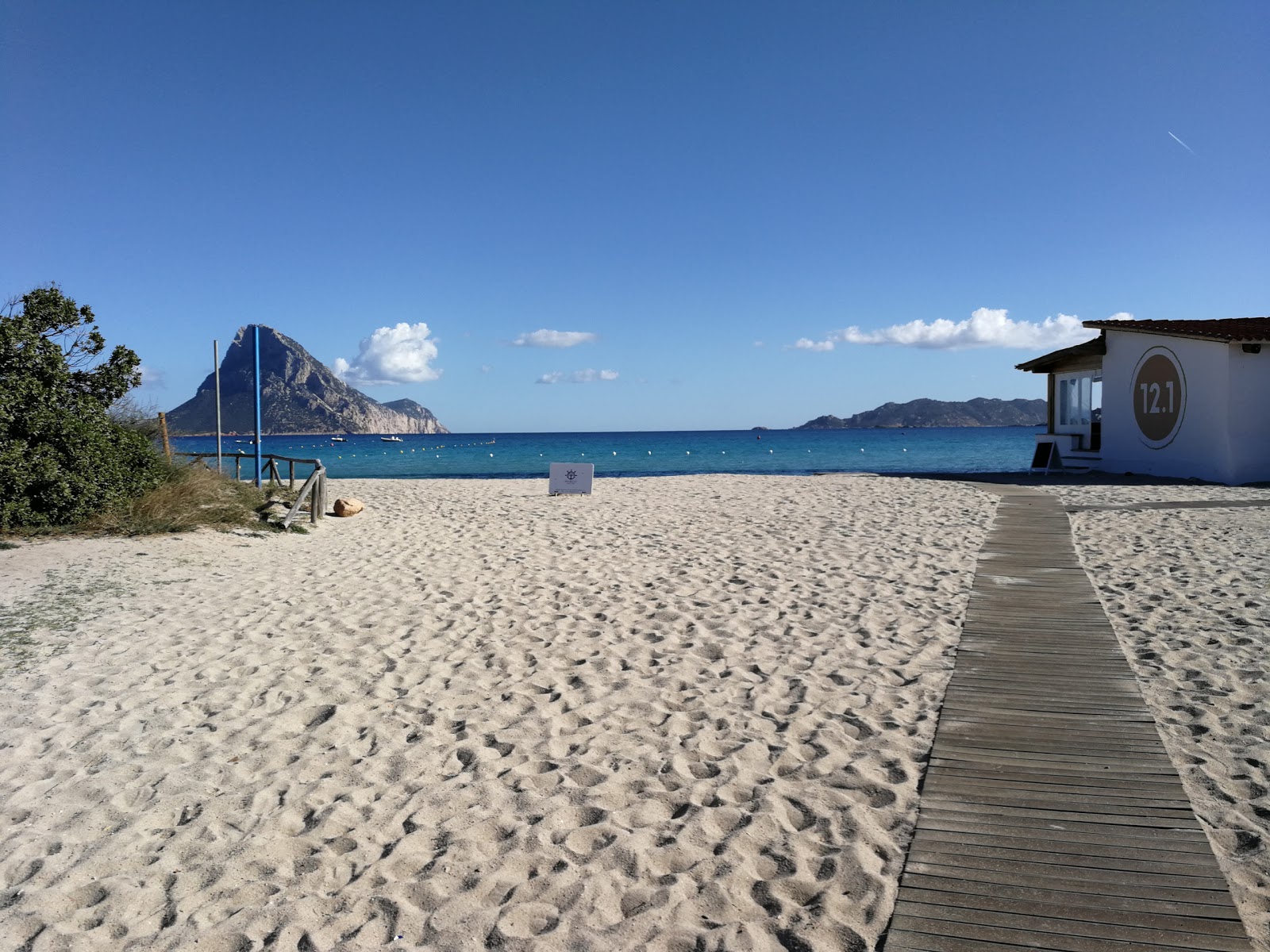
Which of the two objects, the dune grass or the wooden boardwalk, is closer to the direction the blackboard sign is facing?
the dune grass

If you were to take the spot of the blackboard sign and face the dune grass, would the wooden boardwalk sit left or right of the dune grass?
left

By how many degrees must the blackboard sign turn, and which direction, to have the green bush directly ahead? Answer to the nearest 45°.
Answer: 0° — it already faces it

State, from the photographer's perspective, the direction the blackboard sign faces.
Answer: facing the viewer and to the left of the viewer

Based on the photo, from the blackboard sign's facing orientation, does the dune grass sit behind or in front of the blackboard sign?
in front

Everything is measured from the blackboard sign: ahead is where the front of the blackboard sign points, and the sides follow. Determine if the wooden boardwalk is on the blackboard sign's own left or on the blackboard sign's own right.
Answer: on the blackboard sign's own left

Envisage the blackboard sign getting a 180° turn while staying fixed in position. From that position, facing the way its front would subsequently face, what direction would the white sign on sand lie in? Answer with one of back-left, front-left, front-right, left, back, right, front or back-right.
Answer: back
